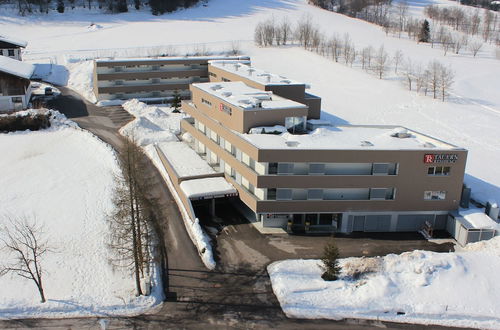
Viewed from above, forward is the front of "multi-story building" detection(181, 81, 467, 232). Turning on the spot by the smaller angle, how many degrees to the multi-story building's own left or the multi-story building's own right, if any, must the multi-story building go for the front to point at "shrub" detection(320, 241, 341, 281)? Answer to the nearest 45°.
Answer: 0° — it already faces it

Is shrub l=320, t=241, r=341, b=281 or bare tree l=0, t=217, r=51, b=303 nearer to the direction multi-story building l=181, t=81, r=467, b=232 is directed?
the shrub

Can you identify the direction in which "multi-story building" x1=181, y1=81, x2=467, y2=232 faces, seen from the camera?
facing the viewer

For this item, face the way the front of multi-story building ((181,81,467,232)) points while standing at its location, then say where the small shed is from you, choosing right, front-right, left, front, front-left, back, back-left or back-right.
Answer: left

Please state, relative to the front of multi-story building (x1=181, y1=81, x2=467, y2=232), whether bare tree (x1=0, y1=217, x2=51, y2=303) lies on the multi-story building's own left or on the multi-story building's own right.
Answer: on the multi-story building's own right

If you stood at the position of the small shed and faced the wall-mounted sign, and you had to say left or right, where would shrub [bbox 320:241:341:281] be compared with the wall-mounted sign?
left

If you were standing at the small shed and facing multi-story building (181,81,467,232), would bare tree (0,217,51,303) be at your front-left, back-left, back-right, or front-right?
front-left

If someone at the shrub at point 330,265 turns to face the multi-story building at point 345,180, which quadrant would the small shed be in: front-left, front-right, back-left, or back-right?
front-right
